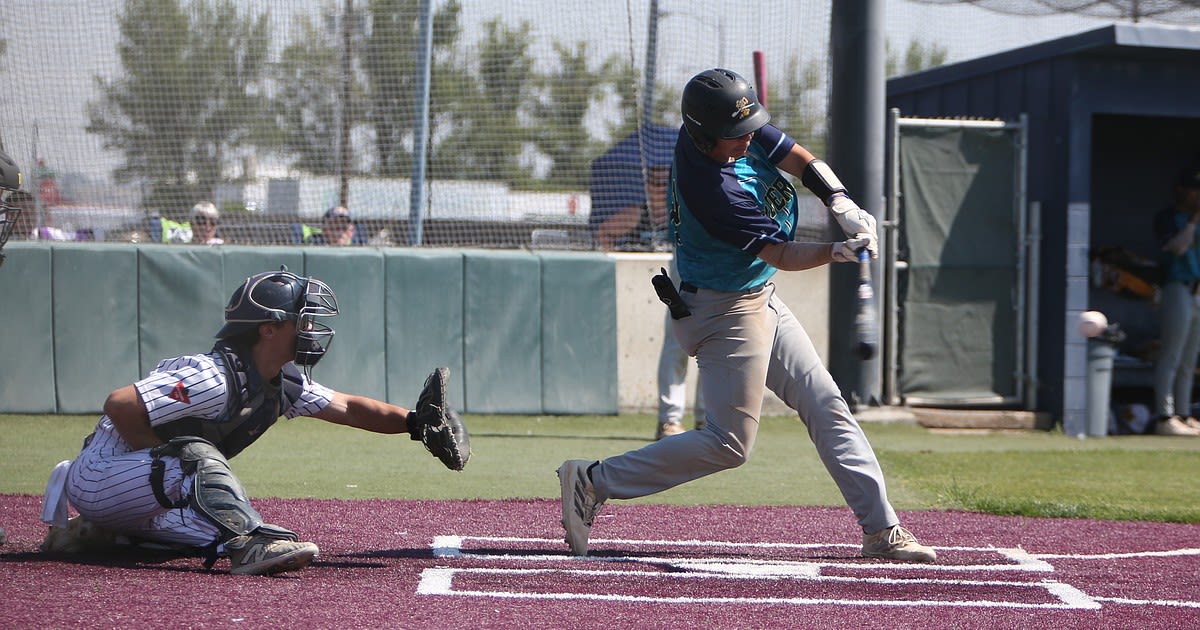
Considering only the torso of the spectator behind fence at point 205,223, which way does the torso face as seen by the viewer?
toward the camera

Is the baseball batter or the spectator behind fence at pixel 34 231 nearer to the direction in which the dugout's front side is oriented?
the baseball batter

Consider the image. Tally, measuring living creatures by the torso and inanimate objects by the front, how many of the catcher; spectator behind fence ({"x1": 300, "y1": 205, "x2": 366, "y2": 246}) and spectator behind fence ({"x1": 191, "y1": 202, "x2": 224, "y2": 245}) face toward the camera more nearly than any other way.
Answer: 2

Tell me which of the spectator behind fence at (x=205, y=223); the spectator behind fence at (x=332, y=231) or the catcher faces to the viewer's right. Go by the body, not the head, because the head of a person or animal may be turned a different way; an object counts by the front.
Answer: the catcher

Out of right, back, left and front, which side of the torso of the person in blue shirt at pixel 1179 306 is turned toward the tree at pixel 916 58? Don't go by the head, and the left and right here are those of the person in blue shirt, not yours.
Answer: back

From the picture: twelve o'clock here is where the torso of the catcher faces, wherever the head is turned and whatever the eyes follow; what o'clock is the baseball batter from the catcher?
The baseball batter is roughly at 12 o'clock from the catcher.

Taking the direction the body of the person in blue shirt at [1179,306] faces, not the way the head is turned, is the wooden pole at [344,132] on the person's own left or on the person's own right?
on the person's own right

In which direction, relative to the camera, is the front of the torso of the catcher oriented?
to the viewer's right

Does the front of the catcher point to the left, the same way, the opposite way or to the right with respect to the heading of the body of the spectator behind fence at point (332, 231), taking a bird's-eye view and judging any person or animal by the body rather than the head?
to the left

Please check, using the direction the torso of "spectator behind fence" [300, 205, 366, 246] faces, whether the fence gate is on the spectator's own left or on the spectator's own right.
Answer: on the spectator's own left

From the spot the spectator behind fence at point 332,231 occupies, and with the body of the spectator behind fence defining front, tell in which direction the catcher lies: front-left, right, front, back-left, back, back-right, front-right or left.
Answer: front

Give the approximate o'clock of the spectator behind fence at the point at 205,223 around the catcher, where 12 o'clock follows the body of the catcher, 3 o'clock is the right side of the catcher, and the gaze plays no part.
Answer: The spectator behind fence is roughly at 9 o'clock from the catcher.

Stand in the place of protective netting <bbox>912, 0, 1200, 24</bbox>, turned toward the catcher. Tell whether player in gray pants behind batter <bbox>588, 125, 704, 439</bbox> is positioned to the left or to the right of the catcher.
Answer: right

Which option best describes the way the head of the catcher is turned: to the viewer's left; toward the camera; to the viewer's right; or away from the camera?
to the viewer's right

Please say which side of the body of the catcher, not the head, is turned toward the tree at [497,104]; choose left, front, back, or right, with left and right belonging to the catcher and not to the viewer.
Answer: left

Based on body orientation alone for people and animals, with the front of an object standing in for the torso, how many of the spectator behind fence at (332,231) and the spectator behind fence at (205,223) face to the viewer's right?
0
